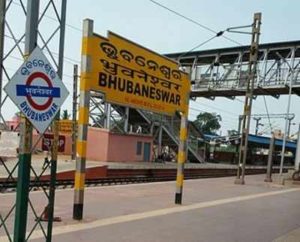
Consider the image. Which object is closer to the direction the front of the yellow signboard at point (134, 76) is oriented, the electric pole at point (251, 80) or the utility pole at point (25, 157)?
the utility pole

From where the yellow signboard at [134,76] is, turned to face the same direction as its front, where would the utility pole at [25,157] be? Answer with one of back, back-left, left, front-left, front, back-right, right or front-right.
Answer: front-right

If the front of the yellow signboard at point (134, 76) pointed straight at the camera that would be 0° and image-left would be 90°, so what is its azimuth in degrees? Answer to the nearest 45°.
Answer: approximately 315°

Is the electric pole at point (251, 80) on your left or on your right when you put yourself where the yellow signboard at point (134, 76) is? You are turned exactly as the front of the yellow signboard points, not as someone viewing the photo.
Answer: on your left
